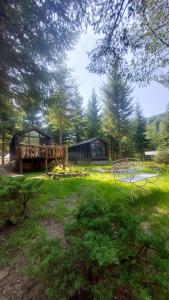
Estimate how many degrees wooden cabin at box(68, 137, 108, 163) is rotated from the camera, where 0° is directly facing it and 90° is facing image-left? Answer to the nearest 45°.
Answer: approximately 315°

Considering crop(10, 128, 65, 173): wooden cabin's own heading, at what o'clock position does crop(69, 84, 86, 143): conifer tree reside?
The conifer tree is roughly at 7 o'clock from the wooden cabin.

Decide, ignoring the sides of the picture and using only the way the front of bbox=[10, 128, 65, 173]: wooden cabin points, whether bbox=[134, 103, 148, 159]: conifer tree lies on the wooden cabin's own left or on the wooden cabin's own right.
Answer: on the wooden cabin's own left

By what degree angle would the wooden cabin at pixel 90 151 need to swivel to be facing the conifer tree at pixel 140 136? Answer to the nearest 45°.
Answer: approximately 90° to its left

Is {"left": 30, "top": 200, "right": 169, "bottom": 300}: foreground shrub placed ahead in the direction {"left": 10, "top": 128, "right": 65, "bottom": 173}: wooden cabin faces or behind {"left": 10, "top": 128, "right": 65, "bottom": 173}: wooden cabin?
ahead

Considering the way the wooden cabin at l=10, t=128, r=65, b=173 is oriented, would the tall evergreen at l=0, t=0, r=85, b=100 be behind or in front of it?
in front

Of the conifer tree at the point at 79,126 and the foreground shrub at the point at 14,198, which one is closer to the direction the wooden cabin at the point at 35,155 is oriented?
the foreground shrub

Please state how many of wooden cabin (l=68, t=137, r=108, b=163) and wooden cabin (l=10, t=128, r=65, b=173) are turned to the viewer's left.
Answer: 0

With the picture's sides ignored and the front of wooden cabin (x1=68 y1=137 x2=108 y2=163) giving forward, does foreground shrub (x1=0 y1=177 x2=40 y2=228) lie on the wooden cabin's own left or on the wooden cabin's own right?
on the wooden cabin's own right

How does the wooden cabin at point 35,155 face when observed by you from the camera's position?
facing the viewer

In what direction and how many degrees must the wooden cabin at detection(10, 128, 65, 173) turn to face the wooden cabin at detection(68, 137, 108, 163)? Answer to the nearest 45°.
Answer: approximately 135° to its left
